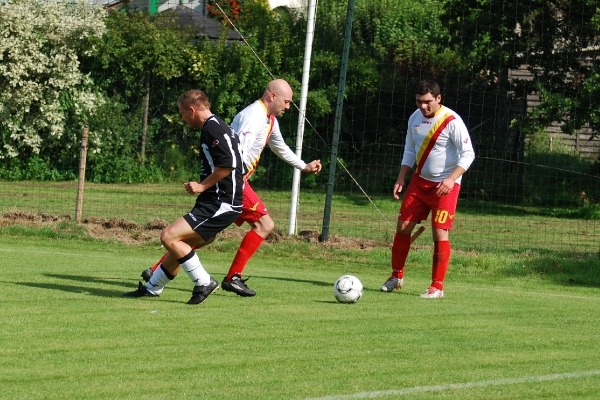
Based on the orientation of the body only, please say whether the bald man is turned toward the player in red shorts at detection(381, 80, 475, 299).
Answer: yes

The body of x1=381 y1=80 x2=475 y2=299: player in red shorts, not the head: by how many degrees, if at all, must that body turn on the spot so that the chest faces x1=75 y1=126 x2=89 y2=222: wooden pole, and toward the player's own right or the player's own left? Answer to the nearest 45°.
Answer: approximately 90° to the player's own right

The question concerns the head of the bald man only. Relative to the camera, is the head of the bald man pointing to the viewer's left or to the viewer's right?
to the viewer's right

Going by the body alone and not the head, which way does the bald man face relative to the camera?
to the viewer's right

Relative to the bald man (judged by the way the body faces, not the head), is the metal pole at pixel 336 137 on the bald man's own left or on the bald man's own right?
on the bald man's own left
